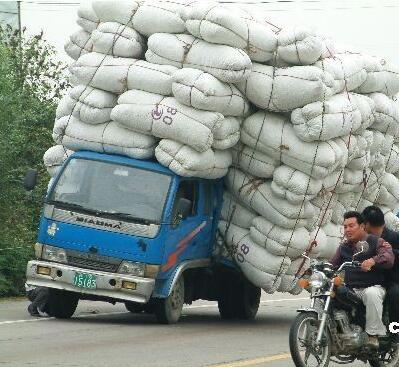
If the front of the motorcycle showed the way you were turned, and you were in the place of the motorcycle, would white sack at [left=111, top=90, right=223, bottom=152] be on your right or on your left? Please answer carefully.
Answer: on your right

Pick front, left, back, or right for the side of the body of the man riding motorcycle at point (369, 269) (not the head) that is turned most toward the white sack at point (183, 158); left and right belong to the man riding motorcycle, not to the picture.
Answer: right

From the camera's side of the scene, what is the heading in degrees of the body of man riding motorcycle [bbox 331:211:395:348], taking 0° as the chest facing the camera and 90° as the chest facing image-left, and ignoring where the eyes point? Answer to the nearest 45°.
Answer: approximately 45°
